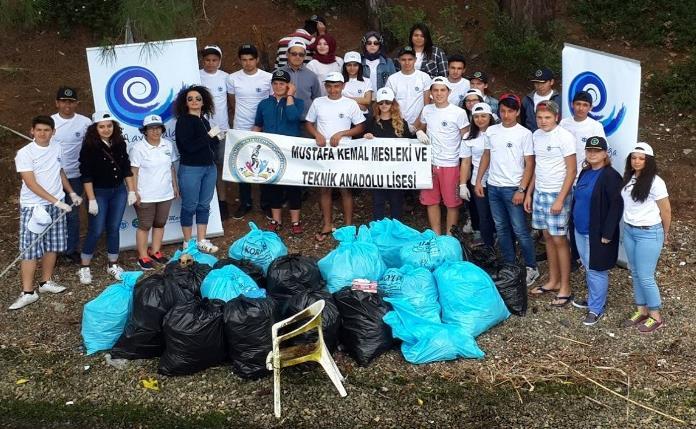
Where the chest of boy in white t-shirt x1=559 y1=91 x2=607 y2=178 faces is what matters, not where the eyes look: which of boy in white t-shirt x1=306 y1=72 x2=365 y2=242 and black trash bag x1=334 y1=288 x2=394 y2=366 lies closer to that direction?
the black trash bag

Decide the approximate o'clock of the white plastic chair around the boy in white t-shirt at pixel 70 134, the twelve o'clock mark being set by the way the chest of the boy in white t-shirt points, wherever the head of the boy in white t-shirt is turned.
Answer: The white plastic chair is roughly at 11 o'clock from the boy in white t-shirt.

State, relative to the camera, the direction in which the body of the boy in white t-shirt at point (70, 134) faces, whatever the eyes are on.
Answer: toward the camera

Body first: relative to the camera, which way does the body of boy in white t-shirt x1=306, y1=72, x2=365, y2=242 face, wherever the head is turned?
toward the camera

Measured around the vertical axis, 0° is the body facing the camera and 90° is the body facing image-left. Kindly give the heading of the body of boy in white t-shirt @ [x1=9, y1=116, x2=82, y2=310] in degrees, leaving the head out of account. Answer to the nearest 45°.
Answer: approximately 315°

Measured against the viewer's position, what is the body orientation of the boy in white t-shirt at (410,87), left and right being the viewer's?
facing the viewer

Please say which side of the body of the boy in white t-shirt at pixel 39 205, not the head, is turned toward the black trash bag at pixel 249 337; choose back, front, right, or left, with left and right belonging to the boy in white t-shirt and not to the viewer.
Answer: front

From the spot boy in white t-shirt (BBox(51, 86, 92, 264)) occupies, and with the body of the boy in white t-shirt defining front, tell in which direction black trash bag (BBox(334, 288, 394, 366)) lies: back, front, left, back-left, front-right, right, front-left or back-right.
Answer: front-left

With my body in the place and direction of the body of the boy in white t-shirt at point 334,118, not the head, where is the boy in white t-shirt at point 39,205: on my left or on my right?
on my right

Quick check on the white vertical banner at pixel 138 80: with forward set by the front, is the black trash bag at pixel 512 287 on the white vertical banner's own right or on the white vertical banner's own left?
on the white vertical banner's own left

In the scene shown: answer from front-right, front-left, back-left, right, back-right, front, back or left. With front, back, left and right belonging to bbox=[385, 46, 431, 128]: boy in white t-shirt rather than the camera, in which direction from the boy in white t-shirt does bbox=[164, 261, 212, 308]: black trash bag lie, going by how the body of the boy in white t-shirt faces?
front-right

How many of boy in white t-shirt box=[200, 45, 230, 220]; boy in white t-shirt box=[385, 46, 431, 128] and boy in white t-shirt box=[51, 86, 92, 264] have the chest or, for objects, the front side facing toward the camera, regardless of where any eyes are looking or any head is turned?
3
